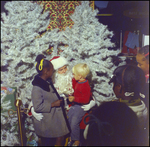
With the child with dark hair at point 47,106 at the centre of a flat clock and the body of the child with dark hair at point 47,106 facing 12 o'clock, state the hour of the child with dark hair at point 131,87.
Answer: the child with dark hair at point 131,87 is roughly at 1 o'clock from the child with dark hair at point 47,106.

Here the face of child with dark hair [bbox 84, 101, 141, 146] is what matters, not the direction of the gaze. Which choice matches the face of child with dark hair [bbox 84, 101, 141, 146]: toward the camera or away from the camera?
away from the camera

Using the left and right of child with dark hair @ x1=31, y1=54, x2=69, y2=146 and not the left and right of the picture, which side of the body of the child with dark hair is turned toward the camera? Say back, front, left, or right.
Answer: right

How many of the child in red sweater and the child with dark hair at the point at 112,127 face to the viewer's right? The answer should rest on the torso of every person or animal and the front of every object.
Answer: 0

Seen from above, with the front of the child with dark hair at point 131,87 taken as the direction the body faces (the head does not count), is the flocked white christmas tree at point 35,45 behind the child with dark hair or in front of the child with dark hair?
in front

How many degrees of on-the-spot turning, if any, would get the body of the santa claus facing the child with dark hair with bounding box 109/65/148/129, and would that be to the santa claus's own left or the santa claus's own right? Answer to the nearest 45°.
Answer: approximately 45° to the santa claus's own left

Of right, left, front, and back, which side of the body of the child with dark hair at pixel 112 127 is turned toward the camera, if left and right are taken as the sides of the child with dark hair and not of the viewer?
back

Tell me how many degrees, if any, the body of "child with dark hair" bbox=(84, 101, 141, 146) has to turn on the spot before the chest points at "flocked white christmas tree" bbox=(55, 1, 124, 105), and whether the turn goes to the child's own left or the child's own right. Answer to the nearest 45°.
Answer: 0° — they already face it

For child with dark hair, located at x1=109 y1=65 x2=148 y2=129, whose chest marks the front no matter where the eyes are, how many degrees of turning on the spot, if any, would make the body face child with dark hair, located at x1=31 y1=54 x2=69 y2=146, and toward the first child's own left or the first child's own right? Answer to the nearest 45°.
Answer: approximately 45° to the first child's own left

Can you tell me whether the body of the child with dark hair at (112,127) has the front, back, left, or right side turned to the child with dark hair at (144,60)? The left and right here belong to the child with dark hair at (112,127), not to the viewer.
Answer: front
